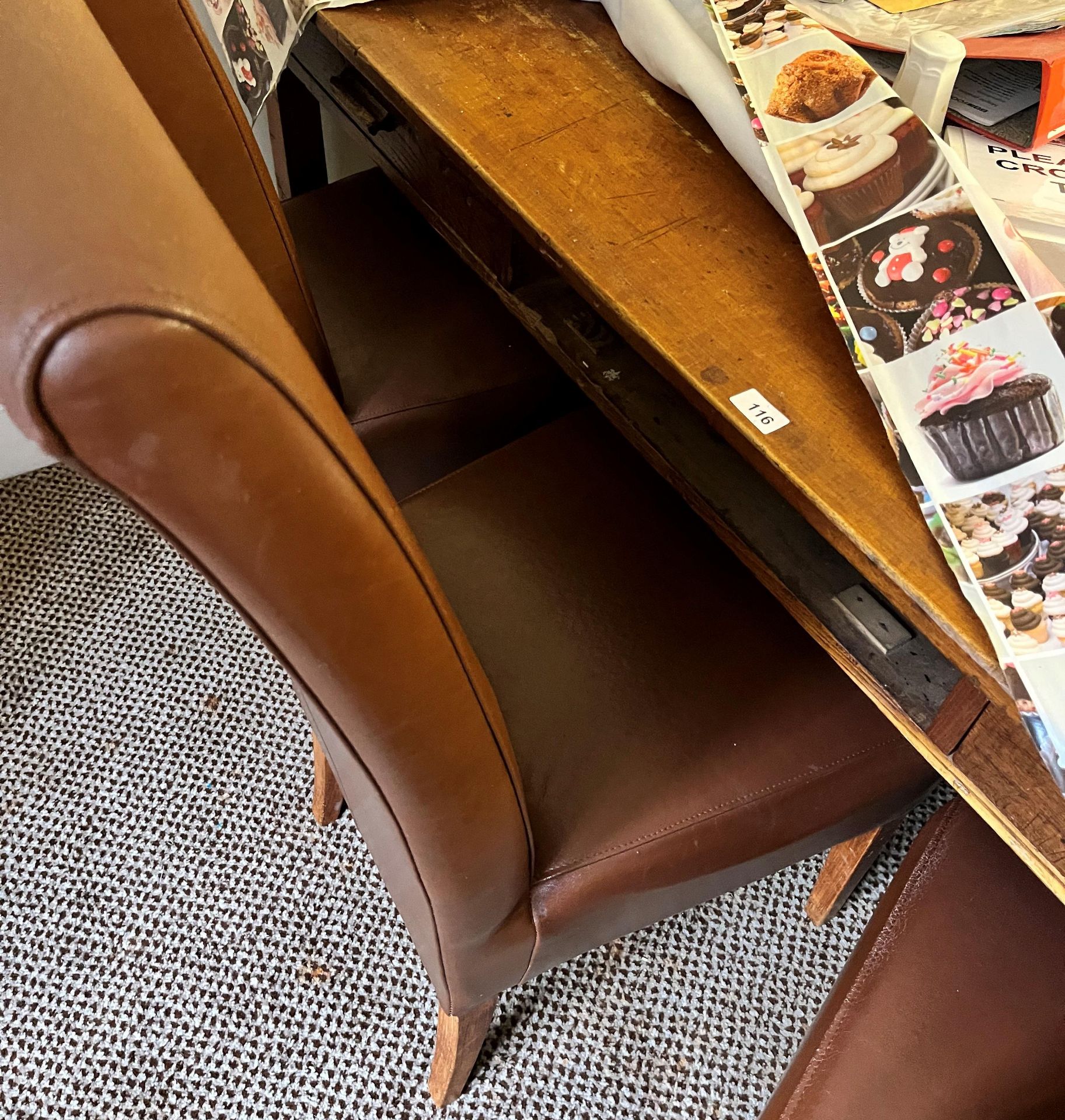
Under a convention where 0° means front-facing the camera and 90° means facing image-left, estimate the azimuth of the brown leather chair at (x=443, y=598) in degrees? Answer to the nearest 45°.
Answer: approximately 225°
